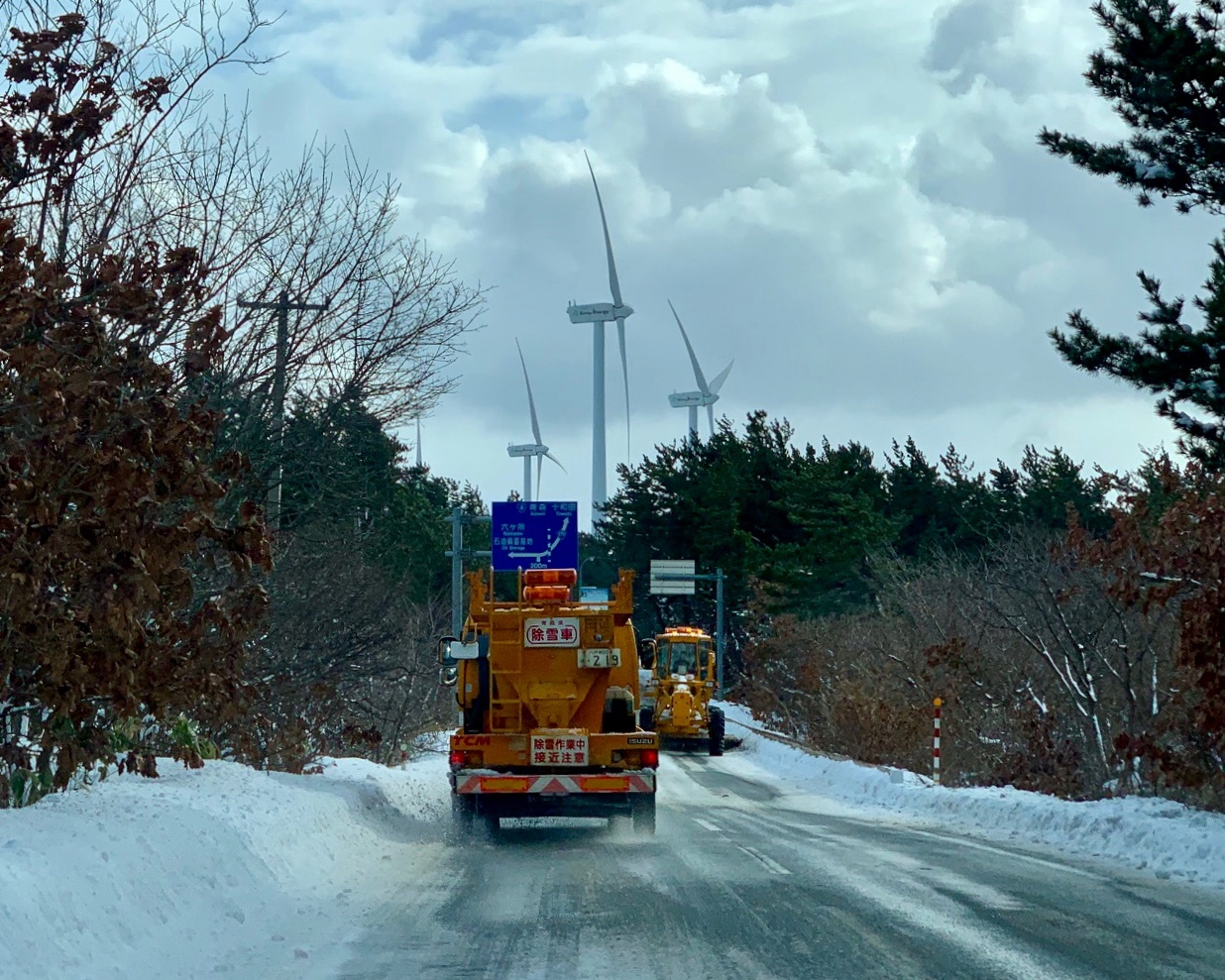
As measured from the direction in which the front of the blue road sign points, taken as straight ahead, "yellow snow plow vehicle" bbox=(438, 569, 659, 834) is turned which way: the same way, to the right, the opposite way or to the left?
the opposite way

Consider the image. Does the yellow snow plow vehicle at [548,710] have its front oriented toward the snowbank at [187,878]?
no

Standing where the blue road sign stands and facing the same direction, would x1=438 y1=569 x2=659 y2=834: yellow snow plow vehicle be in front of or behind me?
in front

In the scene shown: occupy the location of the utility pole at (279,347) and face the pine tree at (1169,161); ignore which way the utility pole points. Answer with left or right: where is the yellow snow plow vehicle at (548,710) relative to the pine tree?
left

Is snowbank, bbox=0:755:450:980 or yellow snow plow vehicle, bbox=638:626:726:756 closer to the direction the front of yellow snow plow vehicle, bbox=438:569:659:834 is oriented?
the yellow snow plow vehicle

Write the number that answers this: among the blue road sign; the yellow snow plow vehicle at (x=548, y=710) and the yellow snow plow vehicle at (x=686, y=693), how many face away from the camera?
1

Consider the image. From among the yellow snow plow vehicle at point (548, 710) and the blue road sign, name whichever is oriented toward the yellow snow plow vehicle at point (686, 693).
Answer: the yellow snow plow vehicle at point (548, 710)

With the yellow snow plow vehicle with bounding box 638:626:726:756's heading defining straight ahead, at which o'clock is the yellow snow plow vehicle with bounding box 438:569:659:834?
the yellow snow plow vehicle with bounding box 438:569:659:834 is roughly at 12 o'clock from the yellow snow plow vehicle with bounding box 638:626:726:756.

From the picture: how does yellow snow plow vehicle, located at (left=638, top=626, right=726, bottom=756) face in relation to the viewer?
toward the camera

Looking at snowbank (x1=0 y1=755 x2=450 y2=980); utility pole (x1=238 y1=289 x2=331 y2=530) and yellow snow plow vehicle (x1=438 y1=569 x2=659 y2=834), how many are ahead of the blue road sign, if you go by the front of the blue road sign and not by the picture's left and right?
3

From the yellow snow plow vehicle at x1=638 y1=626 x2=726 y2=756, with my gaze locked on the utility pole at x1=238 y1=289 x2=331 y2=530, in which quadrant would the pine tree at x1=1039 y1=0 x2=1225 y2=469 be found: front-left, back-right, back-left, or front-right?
front-left

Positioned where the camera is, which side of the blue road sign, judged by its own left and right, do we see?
front

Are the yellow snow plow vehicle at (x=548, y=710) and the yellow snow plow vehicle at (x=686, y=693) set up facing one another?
yes

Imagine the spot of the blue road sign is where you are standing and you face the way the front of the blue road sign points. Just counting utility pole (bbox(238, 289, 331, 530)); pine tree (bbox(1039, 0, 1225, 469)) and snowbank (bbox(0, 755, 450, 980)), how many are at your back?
0

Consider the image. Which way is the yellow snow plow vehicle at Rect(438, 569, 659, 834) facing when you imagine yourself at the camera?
facing away from the viewer

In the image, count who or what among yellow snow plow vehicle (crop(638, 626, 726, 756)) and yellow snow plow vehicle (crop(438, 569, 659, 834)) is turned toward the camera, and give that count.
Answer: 1

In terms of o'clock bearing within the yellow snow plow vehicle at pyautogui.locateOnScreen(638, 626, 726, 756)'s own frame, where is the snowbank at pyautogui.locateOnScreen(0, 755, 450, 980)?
The snowbank is roughly at 12 o'clock from the yellow snow plow vehicle.

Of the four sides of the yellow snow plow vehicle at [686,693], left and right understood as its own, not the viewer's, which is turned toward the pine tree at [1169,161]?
front
